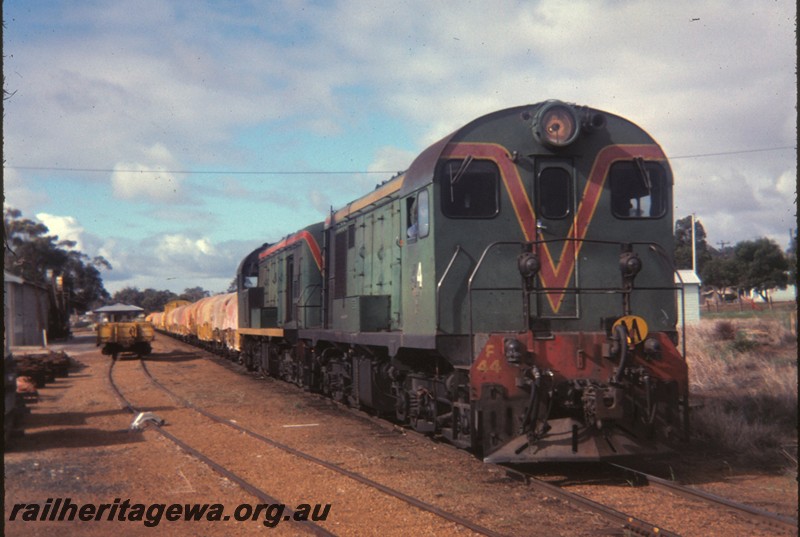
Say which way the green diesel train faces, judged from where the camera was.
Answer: facing the viewer and to the right of the viewer
